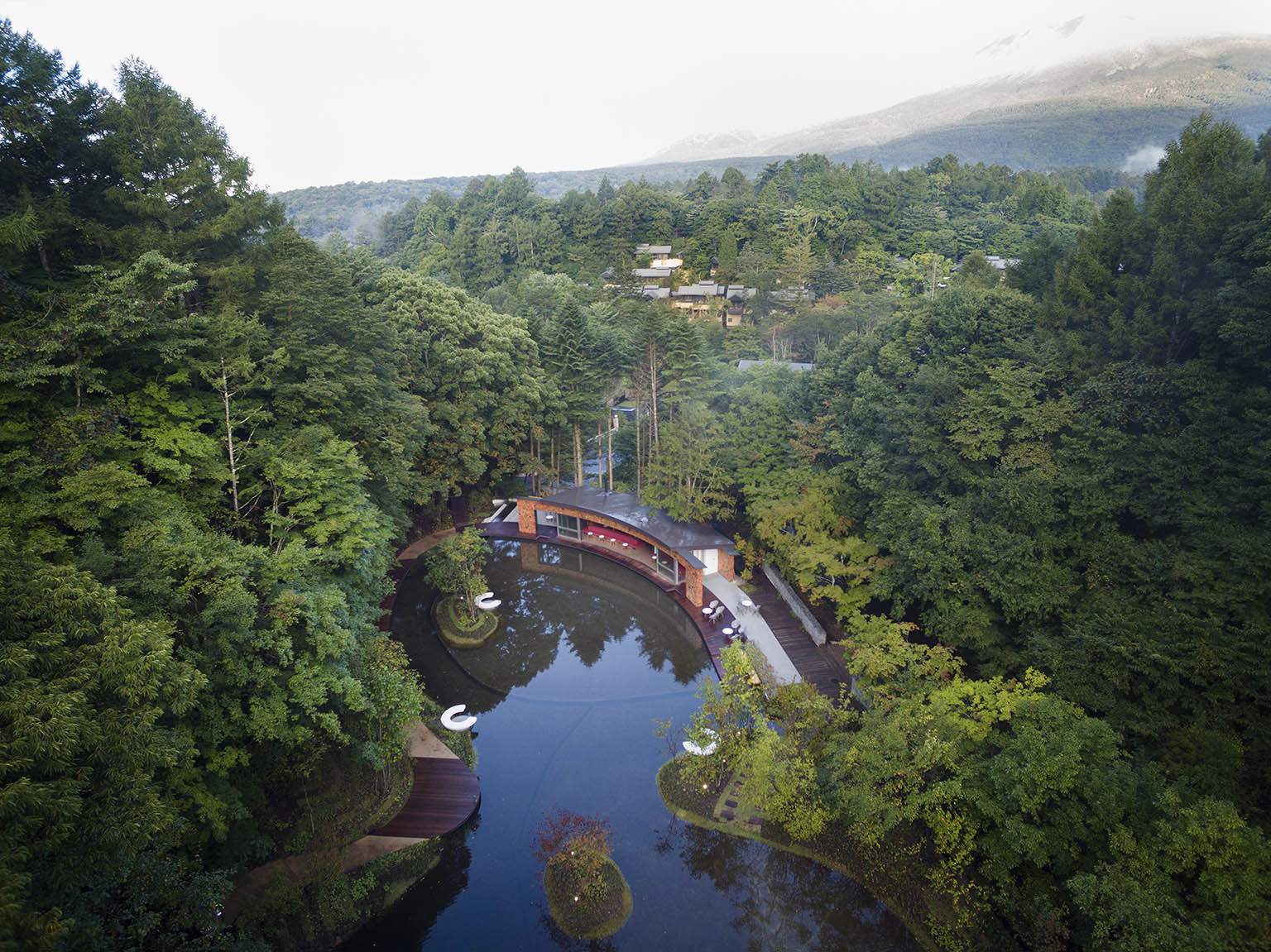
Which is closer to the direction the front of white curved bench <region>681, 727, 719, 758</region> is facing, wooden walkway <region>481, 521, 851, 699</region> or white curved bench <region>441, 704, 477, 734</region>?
the white curved bench

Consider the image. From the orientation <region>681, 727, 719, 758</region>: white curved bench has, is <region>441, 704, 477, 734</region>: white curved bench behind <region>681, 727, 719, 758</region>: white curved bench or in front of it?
in front

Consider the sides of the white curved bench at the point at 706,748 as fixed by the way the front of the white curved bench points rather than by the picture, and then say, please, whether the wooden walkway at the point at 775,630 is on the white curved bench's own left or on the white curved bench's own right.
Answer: on the white curved bench's own right

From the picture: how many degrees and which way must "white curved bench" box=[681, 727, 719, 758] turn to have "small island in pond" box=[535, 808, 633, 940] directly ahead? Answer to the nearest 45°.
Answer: approximately 90° to its left

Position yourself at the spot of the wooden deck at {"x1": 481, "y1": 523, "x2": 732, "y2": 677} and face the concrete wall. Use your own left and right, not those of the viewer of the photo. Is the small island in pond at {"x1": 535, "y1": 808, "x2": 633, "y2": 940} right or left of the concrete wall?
right

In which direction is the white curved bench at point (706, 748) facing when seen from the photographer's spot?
facing away from the viewer and to the left of the viewer

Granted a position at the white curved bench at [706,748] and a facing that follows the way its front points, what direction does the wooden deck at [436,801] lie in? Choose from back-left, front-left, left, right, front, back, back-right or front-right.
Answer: front-left

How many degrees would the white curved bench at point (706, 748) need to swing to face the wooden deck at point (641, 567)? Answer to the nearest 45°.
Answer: approximately 45° to its right
